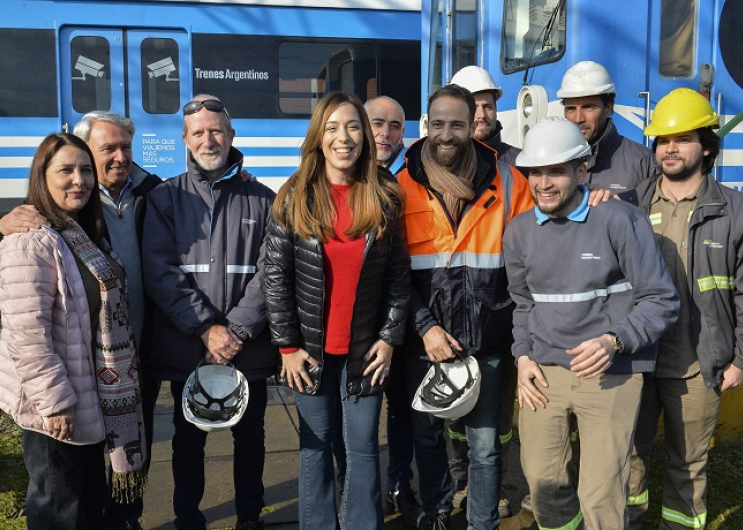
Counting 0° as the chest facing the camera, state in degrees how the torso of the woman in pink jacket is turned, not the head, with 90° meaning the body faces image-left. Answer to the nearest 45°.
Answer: approximately 315°

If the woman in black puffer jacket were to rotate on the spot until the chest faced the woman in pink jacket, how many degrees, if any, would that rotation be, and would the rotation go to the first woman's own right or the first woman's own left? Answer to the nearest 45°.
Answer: approximately 90° to the first woman's own right

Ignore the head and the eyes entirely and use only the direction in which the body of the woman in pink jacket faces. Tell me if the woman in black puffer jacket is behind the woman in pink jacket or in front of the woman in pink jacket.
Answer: in front

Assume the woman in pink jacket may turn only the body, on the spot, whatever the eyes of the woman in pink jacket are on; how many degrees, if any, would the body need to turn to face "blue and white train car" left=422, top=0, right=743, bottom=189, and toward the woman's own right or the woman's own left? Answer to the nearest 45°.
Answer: approximately 45° to the woman's own left

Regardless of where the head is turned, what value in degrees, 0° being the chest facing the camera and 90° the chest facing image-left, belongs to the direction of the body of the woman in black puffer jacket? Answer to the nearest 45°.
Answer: approximately 0°

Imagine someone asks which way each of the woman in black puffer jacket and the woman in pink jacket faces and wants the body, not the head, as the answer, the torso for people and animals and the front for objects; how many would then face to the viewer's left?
0

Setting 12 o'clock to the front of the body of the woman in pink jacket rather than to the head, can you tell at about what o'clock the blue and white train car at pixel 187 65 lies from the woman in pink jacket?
The blue and white train car is roughly at 8 o'clock from the woman in pink jacket.

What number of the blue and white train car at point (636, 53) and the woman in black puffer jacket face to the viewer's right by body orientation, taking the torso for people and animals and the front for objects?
0

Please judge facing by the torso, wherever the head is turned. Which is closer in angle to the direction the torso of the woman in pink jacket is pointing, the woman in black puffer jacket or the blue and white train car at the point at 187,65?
the woman in black puffer jacket

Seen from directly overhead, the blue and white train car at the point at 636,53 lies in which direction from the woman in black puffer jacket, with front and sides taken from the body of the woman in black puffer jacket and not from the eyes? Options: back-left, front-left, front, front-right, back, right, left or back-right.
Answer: back-left

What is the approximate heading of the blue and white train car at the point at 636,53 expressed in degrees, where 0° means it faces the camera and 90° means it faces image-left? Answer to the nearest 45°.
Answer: approximately 45°
